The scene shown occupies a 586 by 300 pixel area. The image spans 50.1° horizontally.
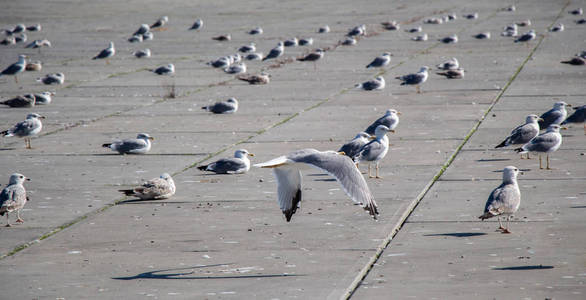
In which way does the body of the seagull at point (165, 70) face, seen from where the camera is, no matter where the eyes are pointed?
to the viewer's right

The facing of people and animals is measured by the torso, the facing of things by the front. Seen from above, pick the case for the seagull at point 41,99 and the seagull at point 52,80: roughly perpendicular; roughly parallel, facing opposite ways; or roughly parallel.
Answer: roughly parallel

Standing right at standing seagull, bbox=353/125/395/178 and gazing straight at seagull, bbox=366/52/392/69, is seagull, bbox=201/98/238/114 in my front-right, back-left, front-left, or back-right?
front-left

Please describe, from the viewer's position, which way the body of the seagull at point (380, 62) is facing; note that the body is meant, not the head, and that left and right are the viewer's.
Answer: facing to the right of the viewer

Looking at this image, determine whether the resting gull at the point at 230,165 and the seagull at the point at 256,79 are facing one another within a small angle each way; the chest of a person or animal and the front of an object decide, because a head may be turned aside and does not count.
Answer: no

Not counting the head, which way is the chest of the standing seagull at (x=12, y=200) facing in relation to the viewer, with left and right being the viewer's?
facing to the right of the viewer

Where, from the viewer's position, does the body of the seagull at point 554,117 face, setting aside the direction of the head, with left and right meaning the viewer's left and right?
facing to the right of the viewer

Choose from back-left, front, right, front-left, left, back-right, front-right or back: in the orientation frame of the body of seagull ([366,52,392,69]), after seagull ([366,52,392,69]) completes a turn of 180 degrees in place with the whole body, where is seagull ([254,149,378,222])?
left

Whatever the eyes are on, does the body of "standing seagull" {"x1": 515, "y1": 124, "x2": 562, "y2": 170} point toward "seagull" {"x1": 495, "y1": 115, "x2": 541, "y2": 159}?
no

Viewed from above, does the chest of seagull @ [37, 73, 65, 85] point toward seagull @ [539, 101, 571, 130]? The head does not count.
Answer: no

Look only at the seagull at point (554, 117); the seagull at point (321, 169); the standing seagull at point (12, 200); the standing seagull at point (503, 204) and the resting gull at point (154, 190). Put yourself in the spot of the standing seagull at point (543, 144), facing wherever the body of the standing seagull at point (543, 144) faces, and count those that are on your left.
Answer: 1

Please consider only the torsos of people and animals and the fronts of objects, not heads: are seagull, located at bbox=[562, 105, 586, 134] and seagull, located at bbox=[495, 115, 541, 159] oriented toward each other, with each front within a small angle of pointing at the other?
no

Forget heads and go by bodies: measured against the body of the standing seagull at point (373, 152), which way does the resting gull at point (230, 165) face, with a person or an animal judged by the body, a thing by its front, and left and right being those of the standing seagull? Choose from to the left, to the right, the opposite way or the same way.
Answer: the same way
